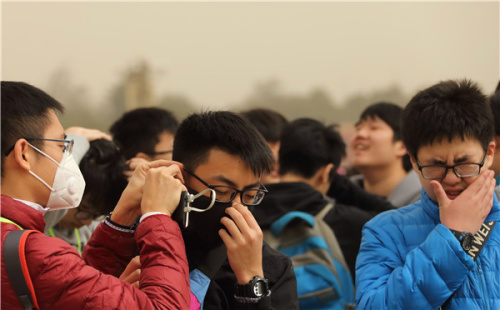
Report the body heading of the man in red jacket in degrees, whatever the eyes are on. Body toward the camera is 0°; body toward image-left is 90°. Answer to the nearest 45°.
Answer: approximately 270°

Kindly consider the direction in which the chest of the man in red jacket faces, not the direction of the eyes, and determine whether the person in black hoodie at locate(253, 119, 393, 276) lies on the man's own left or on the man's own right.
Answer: on the man's own left

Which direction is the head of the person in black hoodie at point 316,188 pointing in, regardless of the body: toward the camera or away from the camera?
away from the camera

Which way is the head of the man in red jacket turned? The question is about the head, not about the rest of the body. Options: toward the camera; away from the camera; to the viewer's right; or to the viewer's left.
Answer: to the viewer's right

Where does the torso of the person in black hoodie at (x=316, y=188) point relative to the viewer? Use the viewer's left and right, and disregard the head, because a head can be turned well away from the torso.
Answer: facing away from the viewer and to the right of the viewer

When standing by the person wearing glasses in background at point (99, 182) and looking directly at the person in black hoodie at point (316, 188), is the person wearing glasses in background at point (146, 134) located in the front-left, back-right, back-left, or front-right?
front-left

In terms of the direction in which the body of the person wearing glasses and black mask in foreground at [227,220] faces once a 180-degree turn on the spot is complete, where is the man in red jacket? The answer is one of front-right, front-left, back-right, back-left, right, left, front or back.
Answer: left

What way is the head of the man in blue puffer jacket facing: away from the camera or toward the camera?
toward the camera

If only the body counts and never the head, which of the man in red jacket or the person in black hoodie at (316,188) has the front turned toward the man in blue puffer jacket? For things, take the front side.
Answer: the man in red jacket

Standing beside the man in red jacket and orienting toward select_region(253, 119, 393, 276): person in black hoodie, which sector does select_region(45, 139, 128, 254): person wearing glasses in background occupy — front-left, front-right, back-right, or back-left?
front-left

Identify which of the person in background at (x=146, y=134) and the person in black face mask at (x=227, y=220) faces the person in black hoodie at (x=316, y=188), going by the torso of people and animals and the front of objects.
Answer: the person in background at (x=146, y=134)
